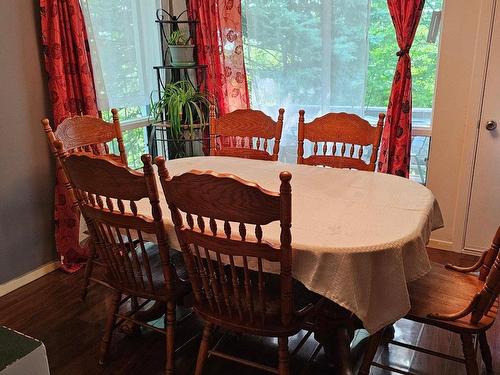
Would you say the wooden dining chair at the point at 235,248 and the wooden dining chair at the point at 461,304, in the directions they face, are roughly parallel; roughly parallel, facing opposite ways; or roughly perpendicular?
roughly perpendicular

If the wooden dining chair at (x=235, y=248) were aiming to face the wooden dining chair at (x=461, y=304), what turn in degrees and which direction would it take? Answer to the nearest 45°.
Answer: approximately 45° to its right

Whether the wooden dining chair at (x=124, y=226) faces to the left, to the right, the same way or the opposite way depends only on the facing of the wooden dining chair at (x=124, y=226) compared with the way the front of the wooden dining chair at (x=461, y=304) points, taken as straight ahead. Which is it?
to the right

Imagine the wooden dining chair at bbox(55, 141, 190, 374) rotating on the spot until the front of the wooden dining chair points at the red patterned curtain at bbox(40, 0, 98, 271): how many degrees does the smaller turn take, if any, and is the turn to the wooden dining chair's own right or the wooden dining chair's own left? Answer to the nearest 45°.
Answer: approximately 45° to the wooden dining chair's own left

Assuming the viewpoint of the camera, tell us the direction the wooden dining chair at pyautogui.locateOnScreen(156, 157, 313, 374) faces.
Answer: facing away from the viewer and to the right of the viewer

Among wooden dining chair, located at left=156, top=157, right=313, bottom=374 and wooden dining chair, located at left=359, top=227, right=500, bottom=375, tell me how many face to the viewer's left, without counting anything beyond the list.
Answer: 1

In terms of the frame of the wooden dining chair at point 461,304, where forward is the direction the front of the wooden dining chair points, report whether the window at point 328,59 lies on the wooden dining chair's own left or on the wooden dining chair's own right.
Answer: on the wooden dining chair's own right

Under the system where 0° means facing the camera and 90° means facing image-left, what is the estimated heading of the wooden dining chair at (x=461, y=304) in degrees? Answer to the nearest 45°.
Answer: approximately 90°

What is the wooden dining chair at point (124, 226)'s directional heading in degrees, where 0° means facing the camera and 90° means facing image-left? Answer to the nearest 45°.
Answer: approximately 225°
